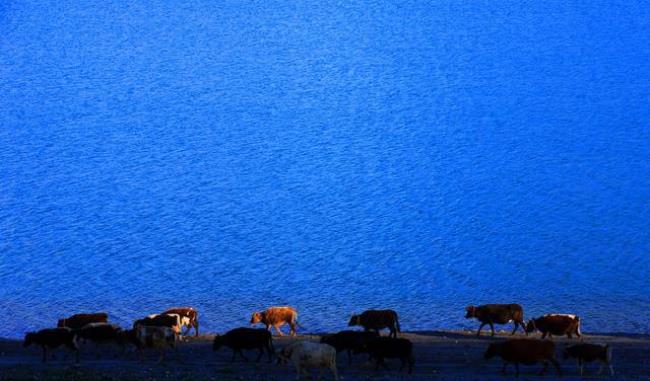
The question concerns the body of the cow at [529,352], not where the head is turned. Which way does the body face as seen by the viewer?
to the viewer's left

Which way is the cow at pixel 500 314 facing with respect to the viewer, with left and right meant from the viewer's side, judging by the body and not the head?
facing to the left of the viewer

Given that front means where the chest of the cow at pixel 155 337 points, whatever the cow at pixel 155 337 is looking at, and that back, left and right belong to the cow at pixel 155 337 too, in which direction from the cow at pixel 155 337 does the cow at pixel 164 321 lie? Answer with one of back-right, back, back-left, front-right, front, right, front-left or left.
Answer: right

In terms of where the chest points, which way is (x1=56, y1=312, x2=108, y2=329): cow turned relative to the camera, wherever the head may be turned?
to the viewer's left

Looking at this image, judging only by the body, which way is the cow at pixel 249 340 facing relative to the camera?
to the viewer's left

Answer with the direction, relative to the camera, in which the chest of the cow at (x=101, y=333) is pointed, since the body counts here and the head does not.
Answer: to the viewer's left

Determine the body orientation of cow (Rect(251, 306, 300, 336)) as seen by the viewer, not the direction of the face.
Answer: to the viewer's left

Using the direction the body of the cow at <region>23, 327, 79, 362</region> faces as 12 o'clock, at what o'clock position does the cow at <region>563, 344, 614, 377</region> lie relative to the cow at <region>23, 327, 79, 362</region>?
the cow at <region>563, 344, 614, 377</region> is roughly at 7 o'clock from the cow at <region>23, 327, 79, 362</region>.

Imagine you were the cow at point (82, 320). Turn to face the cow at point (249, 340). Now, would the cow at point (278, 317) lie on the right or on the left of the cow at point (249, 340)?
left

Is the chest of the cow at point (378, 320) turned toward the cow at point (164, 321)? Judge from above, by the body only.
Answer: yes

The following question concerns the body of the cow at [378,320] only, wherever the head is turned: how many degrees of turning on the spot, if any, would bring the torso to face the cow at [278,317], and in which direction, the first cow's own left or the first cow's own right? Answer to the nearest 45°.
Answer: approximately 45° to the first cow's own right

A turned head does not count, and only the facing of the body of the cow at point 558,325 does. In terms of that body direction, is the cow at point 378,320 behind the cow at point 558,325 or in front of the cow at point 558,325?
in front

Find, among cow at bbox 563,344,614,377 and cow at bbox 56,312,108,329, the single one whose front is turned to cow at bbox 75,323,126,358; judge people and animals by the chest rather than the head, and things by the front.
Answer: cow at bbox 563,344,614,377

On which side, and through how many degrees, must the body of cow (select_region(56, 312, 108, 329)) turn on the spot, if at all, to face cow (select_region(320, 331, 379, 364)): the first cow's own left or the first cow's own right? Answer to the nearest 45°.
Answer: approximately 135° to the first cow's own left

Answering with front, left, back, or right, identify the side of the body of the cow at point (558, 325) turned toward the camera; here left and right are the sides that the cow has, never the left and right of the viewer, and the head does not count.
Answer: left
